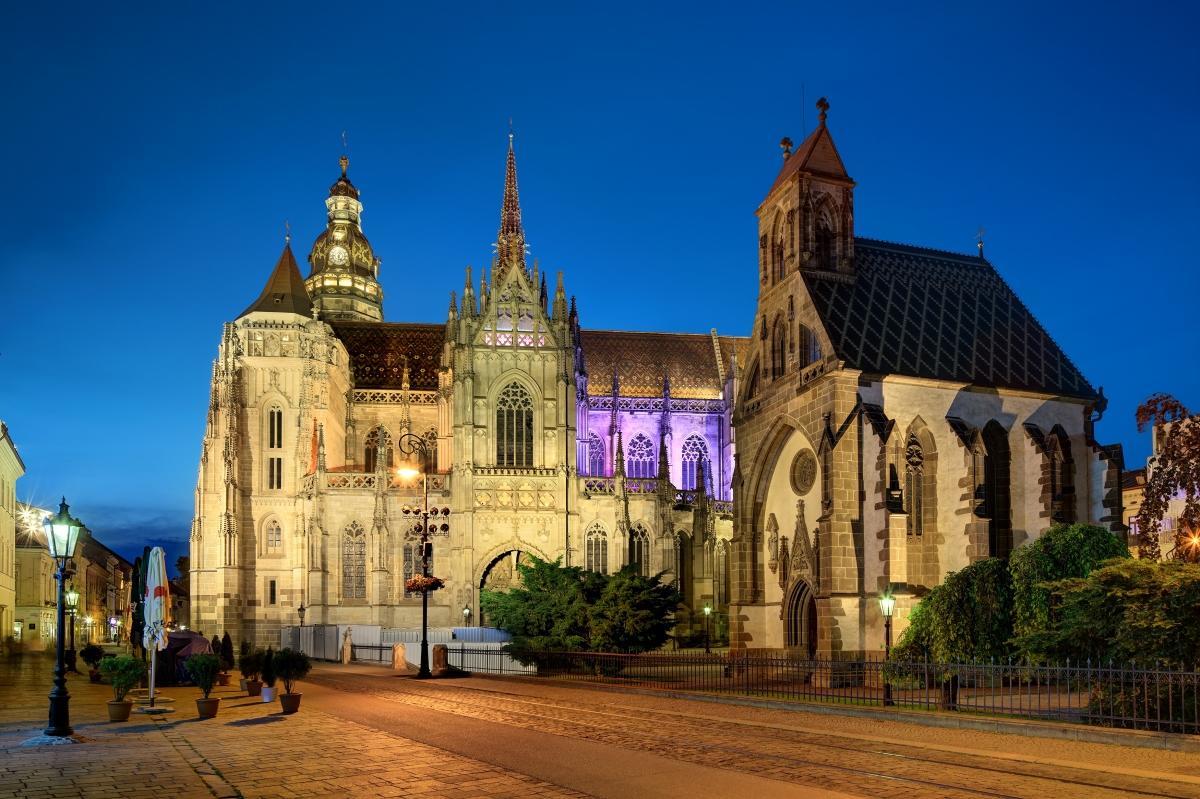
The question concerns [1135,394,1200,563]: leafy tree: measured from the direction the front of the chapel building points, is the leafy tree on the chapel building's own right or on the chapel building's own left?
on the chapel building's own left

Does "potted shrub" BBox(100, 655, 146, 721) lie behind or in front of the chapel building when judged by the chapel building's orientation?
in front

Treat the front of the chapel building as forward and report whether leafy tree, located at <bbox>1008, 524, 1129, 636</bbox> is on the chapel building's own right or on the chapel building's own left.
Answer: on the chapel building's own left

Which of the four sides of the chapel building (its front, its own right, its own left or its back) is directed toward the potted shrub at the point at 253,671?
front

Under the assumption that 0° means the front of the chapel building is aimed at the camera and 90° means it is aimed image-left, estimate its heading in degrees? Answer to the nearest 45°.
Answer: approximately 45°

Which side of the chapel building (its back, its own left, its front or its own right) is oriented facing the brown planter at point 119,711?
front

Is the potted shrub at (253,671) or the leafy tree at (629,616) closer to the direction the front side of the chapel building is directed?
the potted shrub

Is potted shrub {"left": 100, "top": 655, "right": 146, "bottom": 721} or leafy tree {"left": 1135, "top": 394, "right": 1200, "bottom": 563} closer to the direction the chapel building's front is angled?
the potted shrub
